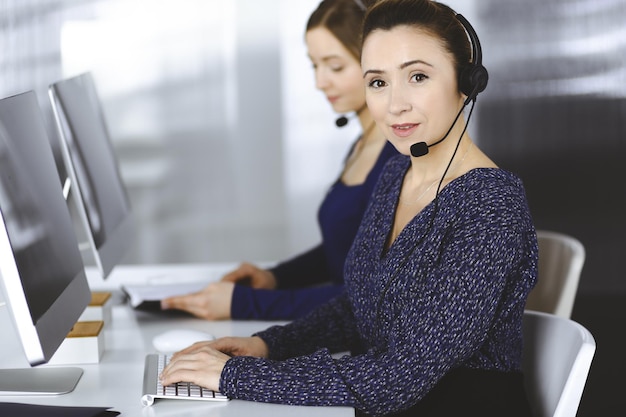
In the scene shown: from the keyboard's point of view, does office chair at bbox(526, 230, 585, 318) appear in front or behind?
in front

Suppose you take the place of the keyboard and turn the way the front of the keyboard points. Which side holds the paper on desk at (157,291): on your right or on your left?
on your left

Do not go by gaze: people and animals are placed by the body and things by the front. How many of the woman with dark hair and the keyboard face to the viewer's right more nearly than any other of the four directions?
1

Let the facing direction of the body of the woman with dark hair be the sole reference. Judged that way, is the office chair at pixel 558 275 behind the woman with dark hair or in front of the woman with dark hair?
behind

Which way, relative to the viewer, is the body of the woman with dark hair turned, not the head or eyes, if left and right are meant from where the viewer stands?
facing the viewer and to the left of the viewer

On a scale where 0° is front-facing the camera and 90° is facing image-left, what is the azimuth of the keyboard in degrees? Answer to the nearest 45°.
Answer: approximately 270°

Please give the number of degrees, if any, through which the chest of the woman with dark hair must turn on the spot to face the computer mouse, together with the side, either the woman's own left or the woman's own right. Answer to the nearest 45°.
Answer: approximately 45° to the woman's own right

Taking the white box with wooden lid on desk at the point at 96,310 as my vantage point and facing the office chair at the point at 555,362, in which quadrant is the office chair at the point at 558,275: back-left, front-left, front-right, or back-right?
front-left

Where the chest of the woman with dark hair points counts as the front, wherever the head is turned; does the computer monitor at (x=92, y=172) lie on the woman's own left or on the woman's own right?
on the woman's own right

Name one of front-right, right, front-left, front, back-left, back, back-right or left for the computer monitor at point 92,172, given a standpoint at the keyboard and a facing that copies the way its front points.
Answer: left
